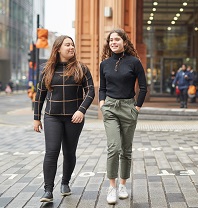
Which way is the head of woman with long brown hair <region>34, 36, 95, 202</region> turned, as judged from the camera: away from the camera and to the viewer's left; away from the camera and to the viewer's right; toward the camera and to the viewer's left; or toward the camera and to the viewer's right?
toward the camera and to the viewer's right

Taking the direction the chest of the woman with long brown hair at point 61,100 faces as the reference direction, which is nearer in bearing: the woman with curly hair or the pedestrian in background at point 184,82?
the woman with curly hair

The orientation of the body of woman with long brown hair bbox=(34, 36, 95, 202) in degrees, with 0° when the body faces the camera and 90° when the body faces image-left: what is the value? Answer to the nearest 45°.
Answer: approximately 0°

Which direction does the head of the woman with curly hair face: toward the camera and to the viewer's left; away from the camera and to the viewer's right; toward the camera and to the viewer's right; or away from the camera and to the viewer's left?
toward the camera and to the viewer's left

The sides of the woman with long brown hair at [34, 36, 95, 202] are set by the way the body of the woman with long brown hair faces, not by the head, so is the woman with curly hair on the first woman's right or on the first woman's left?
on the first woman's left

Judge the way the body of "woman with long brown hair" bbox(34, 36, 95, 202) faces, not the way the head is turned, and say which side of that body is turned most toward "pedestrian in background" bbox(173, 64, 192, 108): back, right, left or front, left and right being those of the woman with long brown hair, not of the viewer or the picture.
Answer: back
